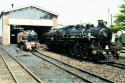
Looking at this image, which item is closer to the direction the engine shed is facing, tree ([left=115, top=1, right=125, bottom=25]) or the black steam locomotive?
the black steam locomotive

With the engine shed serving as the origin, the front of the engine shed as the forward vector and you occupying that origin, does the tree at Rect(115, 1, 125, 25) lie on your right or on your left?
on your left

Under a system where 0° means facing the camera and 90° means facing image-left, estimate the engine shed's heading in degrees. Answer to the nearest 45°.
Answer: approximately 0°
